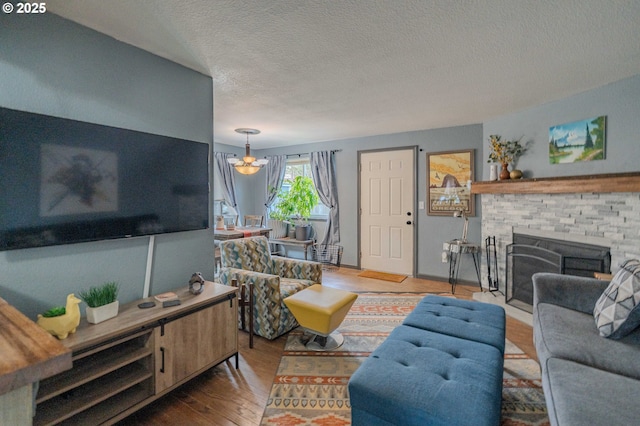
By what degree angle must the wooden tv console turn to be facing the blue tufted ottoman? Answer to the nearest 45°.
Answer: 0° — it already faces it

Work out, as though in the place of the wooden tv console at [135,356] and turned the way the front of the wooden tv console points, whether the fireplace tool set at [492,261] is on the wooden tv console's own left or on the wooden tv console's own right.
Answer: on the wooden tv console's own left

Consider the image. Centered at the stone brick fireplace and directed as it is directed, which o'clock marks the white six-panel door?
The white six-panel door is roughly at 2 o'clock from the stone brick fireplace.

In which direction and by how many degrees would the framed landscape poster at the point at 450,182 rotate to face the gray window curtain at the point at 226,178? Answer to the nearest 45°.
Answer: approximately 90° to its right

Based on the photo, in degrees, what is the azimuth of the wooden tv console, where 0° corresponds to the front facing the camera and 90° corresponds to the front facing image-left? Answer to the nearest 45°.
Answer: approximately 315°

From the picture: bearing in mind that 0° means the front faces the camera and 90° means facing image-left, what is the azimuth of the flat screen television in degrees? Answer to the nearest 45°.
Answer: approximately 315°

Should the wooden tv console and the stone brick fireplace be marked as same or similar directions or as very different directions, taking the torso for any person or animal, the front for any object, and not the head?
very different directions
